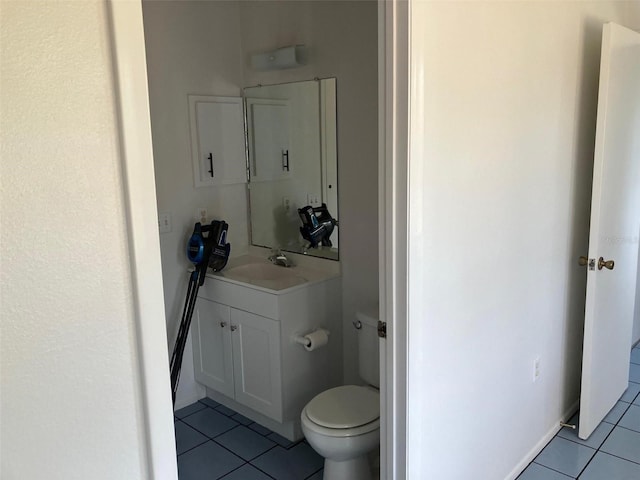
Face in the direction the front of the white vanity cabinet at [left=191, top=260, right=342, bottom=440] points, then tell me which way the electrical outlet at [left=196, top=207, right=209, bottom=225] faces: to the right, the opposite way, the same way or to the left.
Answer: to the left

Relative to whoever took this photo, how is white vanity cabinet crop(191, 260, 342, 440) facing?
facing the viewer and to the left of the viewer

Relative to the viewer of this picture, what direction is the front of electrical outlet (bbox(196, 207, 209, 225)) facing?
facing the viewer and to the right of the viewer

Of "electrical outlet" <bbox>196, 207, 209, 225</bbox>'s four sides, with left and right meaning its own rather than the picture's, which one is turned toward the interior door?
front

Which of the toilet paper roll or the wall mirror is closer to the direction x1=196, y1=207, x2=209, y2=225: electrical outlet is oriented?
the toilet paper roll
